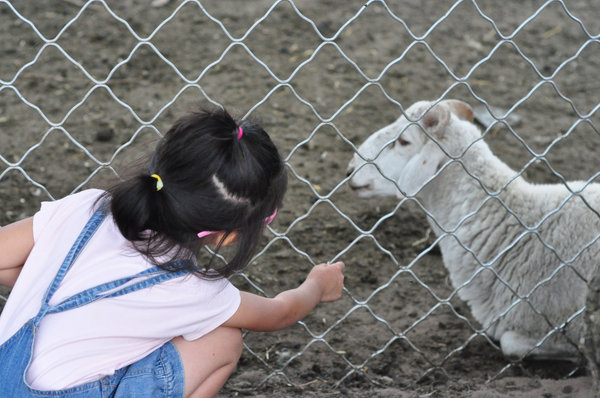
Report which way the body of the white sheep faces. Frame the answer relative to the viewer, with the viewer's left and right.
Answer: facing to the left of the viewer

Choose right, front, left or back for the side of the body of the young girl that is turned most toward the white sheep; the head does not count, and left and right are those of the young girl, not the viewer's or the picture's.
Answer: front

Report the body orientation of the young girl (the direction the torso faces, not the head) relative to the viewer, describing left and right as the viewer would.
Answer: facing away from the viewer and to the right of the viewer

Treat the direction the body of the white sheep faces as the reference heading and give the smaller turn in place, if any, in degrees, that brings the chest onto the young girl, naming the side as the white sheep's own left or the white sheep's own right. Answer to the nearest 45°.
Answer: approximately 45° to the white sheep's own left

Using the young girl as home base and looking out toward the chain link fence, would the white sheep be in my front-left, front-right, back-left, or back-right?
front-right

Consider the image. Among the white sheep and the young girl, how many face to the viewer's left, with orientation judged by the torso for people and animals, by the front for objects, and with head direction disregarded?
1

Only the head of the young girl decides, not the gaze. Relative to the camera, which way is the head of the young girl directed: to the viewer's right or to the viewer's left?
to the viewer's right
